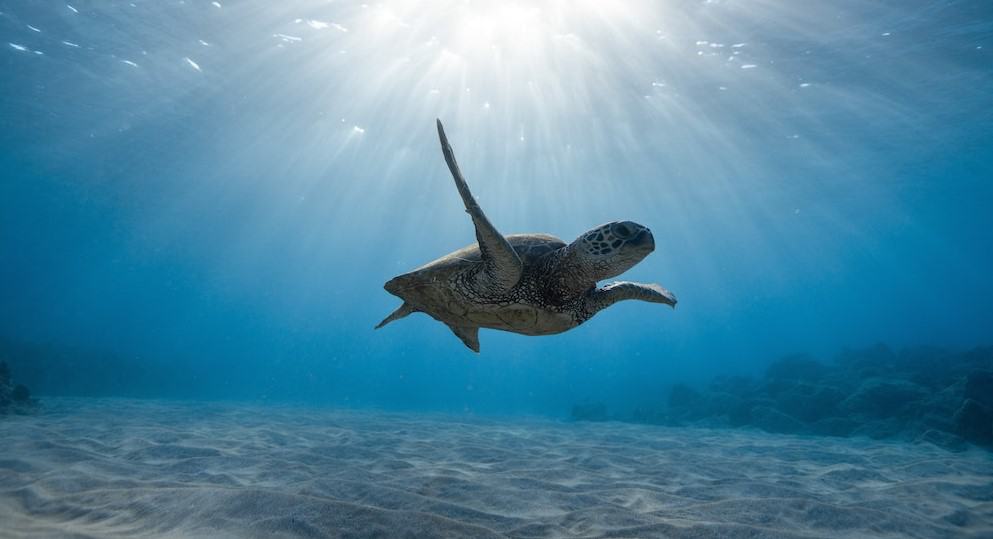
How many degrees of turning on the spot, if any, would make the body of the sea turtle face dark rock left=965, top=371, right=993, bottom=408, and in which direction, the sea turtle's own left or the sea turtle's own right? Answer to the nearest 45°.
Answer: approximately 90° to the sea turtle's own left

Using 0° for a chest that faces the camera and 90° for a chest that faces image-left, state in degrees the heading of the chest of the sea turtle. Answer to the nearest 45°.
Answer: approximately 315°

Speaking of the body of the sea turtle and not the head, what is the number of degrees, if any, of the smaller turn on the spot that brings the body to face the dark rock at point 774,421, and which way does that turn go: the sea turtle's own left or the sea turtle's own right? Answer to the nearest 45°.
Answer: approximately 90° to the sea turtle's own left

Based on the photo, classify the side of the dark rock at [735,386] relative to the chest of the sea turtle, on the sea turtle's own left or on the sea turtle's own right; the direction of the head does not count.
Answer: on the sea turtle's own left

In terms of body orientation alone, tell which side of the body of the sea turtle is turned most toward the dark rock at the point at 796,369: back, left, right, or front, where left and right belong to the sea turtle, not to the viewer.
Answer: left

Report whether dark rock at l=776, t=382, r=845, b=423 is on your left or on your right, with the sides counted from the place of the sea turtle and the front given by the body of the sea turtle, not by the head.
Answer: on your left

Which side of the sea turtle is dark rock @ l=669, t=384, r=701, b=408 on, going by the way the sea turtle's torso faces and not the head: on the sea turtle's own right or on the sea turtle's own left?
on the sea turtle's own left

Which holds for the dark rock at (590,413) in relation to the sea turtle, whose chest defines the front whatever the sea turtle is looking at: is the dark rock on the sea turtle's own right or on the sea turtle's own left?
on the sea turtle's own left

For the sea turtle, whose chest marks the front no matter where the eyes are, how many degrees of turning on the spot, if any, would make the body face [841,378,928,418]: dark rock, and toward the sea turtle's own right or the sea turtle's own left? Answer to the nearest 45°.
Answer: approximately 90° to the sea turtle's own left
